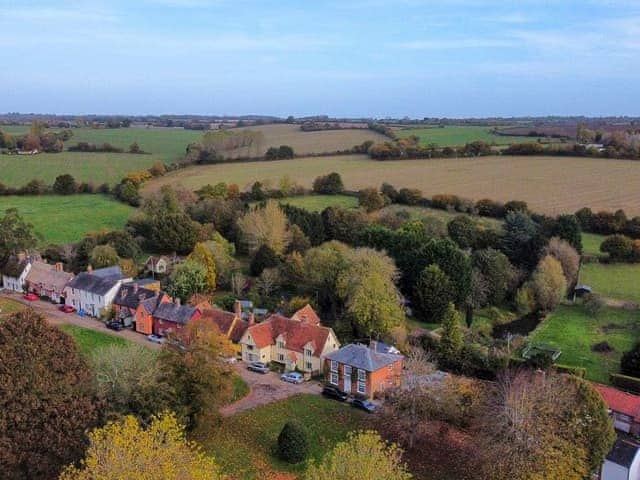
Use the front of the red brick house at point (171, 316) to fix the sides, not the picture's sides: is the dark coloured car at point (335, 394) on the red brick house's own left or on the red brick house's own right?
on the red brick house's own left

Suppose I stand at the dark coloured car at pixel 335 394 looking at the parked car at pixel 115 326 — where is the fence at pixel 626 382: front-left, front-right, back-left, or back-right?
back-right

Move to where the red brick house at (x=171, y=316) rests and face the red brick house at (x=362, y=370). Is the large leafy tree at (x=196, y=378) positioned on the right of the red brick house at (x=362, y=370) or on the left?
right

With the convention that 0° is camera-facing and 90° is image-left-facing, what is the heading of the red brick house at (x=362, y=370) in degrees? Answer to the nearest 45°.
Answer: approximately 45°

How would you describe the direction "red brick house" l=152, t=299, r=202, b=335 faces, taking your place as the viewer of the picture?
facing the viewer and to the left of the viewer

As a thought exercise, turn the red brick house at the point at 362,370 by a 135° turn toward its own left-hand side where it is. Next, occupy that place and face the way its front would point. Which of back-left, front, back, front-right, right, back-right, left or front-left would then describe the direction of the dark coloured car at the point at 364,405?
right

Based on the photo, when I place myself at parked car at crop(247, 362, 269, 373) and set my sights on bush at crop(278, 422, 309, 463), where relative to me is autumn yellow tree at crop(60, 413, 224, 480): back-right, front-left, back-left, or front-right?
front-right

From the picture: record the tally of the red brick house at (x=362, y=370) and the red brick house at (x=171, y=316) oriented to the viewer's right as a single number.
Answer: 0

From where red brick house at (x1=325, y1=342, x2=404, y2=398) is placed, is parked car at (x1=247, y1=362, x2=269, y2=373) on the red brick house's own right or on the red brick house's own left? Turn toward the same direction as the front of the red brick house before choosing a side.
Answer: on the red brick house's own right

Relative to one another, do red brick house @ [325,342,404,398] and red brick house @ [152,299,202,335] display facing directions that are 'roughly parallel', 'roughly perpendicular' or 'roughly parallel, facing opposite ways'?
roughly parallel

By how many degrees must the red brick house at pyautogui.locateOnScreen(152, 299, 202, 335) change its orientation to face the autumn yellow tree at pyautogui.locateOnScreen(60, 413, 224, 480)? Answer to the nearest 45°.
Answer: approximately 45° to its left

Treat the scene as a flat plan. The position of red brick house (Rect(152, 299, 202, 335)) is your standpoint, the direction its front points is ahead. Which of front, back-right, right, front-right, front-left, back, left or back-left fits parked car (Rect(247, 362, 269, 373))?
left

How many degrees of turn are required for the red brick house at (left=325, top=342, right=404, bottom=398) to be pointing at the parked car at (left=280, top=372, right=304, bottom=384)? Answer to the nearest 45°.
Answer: approximately 45° to its right

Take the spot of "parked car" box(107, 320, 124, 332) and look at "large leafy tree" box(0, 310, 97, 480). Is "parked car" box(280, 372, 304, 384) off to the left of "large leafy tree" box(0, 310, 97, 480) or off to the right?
left

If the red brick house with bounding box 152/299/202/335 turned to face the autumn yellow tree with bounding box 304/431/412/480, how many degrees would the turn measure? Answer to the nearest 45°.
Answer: approximately 45° to its left

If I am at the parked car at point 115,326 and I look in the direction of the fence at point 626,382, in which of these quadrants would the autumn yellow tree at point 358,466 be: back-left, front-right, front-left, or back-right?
front-right

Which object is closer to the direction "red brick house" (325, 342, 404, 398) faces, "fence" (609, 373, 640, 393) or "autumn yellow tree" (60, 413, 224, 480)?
the autumn yellow tree

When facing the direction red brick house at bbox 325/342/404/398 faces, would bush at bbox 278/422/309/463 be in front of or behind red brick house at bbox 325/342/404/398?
in front
